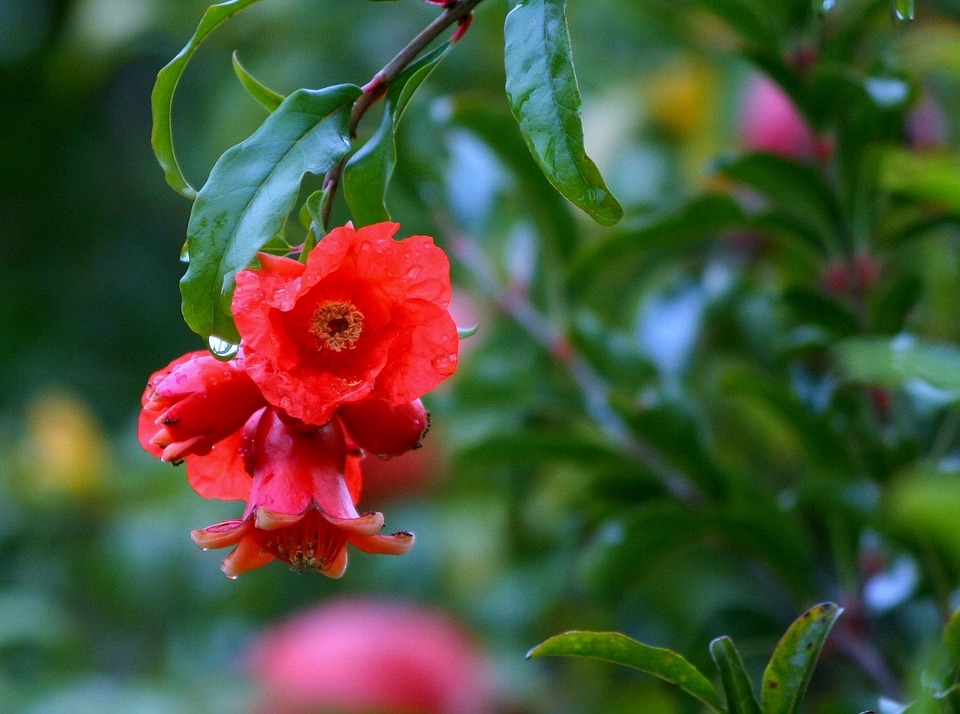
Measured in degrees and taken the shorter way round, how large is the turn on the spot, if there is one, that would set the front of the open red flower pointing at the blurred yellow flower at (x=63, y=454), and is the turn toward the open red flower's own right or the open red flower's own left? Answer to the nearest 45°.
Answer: approximately 180°

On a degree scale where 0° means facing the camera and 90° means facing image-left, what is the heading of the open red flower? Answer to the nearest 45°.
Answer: approximately 0°
